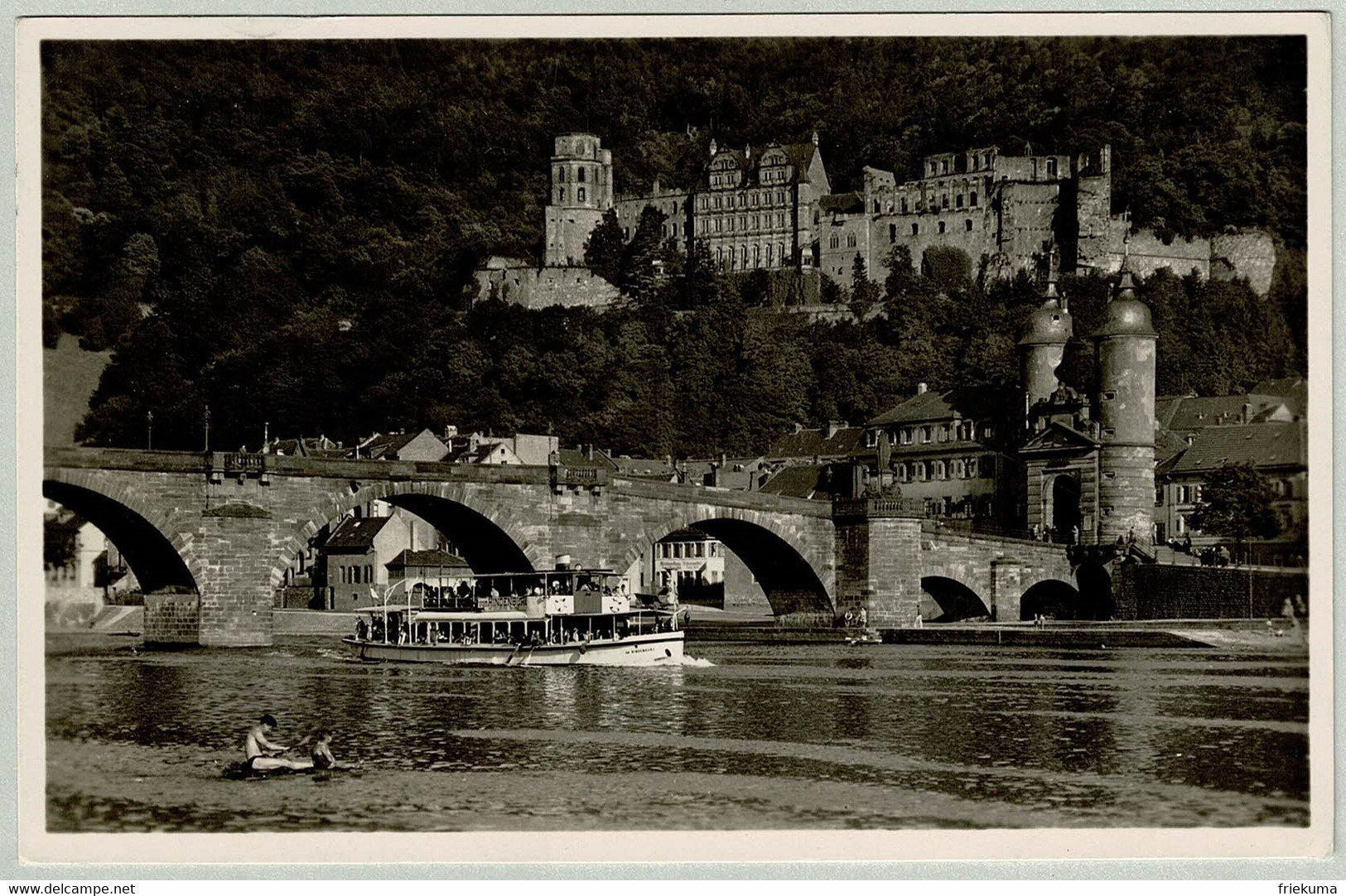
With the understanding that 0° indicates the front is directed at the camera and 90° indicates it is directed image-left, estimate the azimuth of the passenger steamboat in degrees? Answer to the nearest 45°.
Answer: approximately 270°
